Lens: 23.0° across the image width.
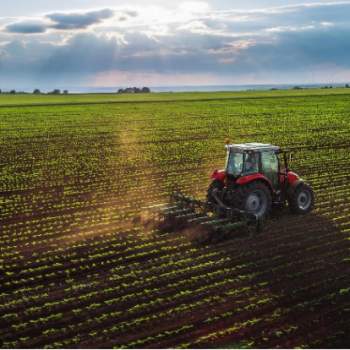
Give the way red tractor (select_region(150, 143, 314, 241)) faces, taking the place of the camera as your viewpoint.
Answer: facing away from the viewer and to the right of the viewer
